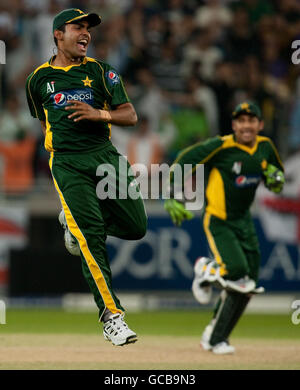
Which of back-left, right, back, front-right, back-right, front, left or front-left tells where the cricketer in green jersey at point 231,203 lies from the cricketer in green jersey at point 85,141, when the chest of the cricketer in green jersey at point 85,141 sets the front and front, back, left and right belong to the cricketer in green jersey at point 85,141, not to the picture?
left

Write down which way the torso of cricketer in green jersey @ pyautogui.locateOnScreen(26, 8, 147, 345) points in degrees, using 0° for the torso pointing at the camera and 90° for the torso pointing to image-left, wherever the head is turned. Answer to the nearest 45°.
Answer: approximately 315°

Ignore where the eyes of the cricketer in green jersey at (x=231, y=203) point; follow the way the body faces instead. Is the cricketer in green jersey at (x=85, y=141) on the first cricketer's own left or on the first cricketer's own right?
on the first cricketer's own right
